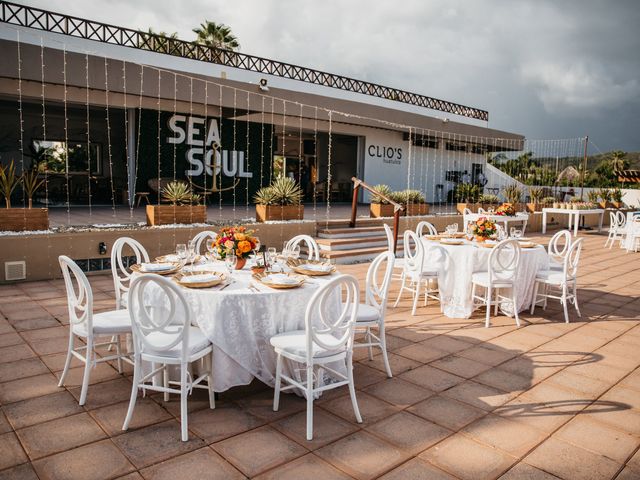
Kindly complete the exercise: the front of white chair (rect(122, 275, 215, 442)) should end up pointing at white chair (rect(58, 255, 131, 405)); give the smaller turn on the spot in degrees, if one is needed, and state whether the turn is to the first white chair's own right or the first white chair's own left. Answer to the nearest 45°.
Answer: approximately 90° to the first white chair's own left

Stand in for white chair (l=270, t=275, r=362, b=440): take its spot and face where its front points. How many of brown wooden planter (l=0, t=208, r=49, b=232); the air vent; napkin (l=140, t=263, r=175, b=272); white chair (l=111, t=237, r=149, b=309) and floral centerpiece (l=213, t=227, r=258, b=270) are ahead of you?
5

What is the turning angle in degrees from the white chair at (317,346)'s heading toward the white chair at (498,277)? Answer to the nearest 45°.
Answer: approximately 90° to its right

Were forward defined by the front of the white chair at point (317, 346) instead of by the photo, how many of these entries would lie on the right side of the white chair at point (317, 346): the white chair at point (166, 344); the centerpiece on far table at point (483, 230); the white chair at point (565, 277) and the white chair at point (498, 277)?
3

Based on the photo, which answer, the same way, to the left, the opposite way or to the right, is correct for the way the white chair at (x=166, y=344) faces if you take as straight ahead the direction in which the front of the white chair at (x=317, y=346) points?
to the right

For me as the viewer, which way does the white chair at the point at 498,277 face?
facing away from the viewer and to the left of the viewer

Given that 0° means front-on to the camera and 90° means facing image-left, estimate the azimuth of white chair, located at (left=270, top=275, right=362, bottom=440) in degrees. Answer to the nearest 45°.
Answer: approximately 135°

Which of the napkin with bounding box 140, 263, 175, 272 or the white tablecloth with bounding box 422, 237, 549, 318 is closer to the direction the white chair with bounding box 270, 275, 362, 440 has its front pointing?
the napkin

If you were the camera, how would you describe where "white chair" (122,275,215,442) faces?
facing away from the viewer and to the right of the viewer

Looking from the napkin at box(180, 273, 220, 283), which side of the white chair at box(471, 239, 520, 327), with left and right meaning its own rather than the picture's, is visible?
left

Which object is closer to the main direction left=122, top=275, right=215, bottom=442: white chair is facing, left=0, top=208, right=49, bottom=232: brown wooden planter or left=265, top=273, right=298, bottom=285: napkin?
the napkin

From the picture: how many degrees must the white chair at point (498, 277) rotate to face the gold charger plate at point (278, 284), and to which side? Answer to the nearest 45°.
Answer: approximately 90° to its left
